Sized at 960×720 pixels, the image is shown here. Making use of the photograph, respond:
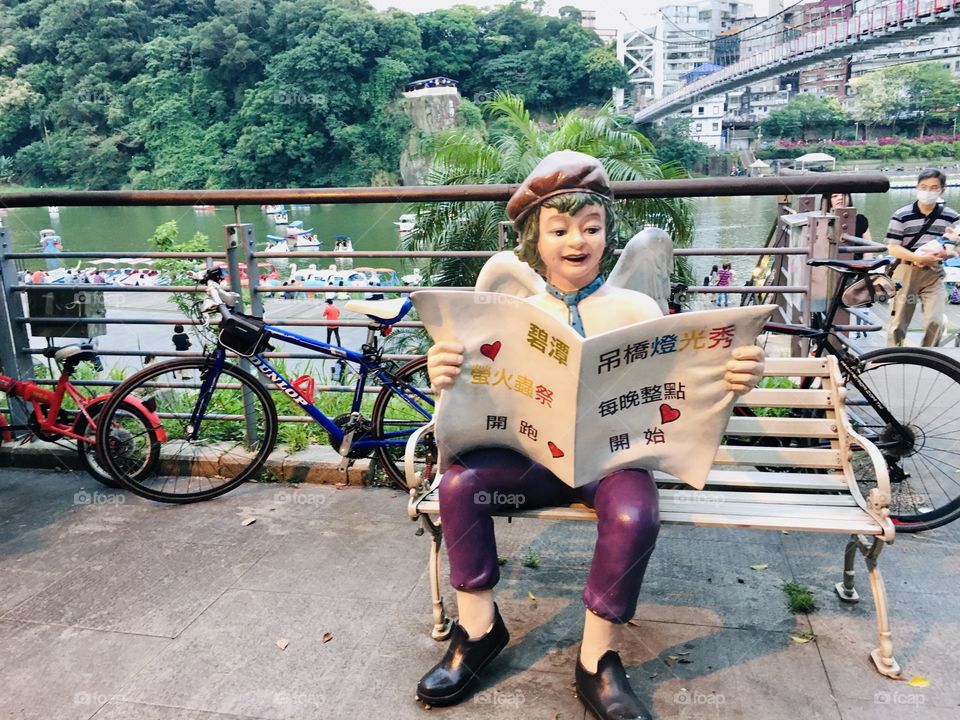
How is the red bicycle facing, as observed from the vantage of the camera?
facing to the left of the viewer

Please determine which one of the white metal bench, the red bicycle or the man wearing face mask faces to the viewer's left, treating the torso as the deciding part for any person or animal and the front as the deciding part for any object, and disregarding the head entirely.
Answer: the red bicycle

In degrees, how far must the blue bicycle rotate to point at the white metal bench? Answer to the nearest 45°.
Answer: approximately 135° to its left

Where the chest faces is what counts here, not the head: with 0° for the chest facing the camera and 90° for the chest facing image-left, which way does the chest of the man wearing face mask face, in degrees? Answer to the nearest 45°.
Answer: approximately 0°

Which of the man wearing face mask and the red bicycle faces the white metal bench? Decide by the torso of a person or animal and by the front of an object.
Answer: the man wearing face mask

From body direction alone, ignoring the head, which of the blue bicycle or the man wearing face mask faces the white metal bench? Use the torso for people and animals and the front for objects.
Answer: the man wearing face mask

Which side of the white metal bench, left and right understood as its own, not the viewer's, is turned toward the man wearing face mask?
back

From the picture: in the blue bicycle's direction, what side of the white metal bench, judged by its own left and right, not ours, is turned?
right

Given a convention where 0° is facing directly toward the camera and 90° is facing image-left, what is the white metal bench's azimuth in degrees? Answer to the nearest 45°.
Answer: approximately 0°

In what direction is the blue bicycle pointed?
to the viewer's left

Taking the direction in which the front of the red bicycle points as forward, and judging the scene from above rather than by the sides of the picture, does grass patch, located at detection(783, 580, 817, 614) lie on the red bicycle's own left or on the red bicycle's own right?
on the red bicycle's own left

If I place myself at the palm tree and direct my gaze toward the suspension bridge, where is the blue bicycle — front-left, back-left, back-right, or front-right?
back-right
